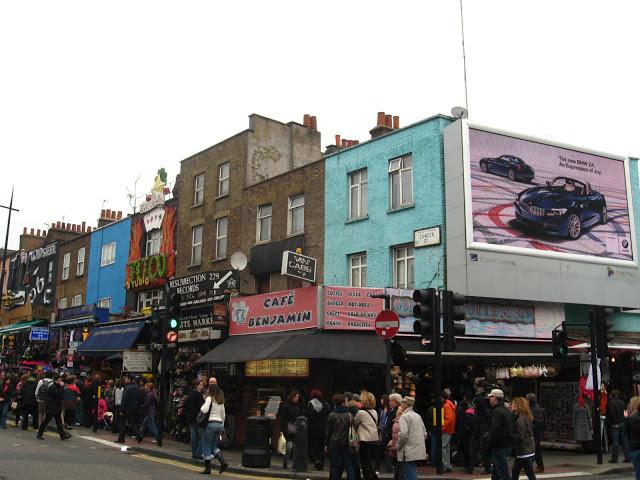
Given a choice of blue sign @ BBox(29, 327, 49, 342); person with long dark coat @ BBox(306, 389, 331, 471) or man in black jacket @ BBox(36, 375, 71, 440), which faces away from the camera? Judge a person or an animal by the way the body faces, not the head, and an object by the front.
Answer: the person with long dark coat

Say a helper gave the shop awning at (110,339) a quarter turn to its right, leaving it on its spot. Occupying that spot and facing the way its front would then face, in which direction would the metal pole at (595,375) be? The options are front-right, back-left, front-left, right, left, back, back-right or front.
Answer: back

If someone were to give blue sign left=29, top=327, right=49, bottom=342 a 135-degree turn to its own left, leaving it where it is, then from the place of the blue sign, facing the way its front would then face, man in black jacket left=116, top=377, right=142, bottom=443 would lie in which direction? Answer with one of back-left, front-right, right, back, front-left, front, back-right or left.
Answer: back-right

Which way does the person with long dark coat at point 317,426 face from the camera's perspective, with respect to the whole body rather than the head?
away from the camera

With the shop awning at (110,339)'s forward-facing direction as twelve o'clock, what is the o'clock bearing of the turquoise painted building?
The turquoise painted building is roughly at 9 o'clock from the shop awning.

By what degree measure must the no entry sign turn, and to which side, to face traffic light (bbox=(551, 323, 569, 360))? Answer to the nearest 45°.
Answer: approximately 135° to its left

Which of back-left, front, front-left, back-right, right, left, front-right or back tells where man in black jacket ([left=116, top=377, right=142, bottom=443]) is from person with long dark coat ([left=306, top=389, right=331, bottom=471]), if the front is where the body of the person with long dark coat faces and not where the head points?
front-left

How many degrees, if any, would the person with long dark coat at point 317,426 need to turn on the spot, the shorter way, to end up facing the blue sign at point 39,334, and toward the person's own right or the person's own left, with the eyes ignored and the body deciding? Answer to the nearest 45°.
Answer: approximately 45° to the person's own left
